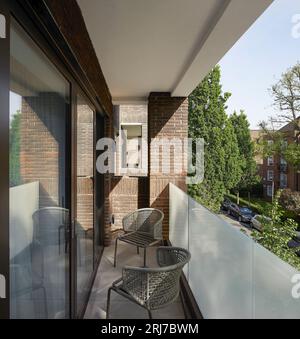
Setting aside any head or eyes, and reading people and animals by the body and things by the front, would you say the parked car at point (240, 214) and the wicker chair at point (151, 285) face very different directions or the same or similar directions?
very different directions
